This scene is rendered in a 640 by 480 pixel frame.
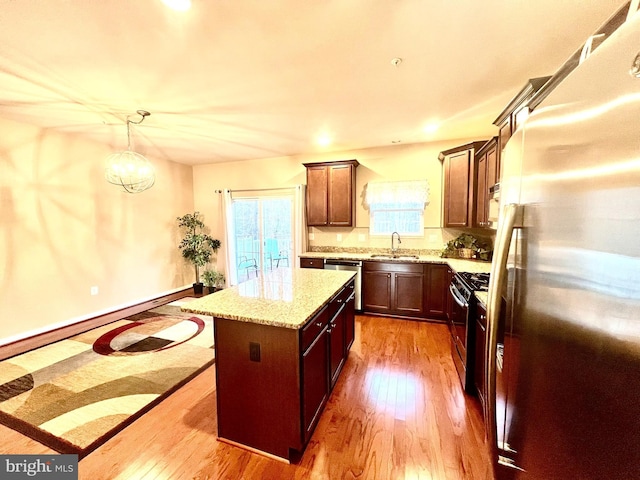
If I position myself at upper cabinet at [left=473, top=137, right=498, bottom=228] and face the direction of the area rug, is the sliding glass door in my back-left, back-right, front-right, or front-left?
front-right

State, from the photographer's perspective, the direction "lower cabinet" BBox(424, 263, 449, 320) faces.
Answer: facing the viewer

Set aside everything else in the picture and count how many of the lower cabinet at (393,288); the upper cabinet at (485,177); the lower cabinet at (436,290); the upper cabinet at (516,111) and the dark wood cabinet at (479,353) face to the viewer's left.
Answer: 3

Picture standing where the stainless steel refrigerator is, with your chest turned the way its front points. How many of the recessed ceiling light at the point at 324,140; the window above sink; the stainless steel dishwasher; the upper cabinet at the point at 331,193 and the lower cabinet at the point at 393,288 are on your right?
5

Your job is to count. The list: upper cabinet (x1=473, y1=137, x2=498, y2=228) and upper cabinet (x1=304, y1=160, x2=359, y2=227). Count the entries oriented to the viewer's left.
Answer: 1

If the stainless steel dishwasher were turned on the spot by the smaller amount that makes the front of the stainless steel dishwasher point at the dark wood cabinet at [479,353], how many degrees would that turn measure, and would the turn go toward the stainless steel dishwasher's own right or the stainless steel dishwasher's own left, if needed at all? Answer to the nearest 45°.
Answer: approximately 45° to the stainless steel dishwasher's own left

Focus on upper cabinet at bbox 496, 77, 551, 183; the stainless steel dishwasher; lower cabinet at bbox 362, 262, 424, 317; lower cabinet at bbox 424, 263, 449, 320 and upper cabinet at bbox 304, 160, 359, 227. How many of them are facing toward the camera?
4

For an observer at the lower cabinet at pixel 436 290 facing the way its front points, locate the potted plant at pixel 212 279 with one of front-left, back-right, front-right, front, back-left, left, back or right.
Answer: right

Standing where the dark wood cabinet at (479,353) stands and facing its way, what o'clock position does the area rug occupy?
The area rug is roughly at 11 o'clock from the dark wood cabinet.

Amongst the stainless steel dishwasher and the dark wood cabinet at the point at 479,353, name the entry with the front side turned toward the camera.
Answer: the stainless steel dishwasher

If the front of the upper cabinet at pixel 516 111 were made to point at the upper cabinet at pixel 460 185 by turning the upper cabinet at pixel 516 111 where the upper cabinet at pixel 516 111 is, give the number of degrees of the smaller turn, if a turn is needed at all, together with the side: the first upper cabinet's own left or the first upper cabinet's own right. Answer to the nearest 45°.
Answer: approximately 90° to the first upper cabinet's own right

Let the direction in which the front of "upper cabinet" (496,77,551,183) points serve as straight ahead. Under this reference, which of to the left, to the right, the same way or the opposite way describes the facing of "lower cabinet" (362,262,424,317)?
to the left

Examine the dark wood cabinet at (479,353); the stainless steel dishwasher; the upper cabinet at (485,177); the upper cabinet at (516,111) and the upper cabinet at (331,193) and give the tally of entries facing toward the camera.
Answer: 2

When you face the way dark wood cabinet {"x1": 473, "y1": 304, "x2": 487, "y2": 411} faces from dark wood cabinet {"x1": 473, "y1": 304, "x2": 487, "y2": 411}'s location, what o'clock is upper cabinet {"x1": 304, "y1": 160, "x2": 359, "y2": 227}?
The upper cabinet is roughly at 1 o'clock from the dark wood cabinet.

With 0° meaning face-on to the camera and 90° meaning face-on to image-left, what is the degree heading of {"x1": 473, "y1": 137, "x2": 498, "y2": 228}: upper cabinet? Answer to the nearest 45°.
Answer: approximately 90°

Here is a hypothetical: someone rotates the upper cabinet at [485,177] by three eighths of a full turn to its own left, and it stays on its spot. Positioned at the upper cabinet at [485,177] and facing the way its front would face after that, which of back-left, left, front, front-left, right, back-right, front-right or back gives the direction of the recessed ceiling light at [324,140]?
back-right

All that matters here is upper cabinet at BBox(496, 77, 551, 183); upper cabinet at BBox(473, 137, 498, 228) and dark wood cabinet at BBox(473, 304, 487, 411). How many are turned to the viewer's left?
3

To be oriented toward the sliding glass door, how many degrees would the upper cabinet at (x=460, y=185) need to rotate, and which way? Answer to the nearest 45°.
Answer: approximately 45° to its right

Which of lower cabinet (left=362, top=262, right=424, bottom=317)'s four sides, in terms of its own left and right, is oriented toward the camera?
front

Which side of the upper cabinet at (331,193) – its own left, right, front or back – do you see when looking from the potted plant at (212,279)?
right

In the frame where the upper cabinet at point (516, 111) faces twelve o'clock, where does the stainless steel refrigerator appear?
The stainless steel refrigerator is roughly at 9 o'clock from the upper cabinet.

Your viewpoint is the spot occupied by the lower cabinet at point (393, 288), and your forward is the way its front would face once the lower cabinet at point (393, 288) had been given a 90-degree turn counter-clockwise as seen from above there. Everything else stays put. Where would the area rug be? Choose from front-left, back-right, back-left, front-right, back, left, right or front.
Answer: back-right
